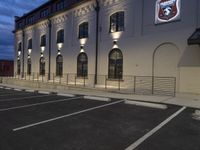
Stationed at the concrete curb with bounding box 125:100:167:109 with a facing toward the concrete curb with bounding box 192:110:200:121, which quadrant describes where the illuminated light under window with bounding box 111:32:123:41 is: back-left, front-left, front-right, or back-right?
back-left

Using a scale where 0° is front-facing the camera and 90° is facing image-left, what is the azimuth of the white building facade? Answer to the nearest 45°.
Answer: approximately 45°

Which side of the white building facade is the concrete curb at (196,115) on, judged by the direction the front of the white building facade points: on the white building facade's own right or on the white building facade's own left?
on the white building facade's own left

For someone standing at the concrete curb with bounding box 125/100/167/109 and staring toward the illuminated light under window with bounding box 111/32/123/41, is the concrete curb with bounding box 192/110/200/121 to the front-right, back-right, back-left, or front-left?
back-right
